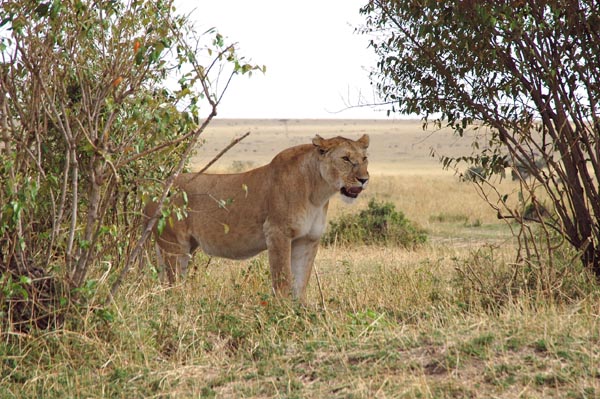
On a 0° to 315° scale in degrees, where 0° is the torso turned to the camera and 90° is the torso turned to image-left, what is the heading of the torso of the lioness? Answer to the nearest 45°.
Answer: approximately 315°

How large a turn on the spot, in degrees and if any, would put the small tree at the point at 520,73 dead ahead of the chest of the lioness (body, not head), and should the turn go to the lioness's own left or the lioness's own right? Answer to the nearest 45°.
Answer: approximately 45° to the lioness's own left

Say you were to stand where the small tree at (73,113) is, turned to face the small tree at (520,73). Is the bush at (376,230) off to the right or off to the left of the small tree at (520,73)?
left

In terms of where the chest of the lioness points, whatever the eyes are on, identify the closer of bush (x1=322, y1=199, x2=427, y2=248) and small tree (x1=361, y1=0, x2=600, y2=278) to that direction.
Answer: the small tree

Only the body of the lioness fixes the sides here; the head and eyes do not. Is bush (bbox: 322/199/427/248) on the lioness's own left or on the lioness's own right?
on the lioness's own left

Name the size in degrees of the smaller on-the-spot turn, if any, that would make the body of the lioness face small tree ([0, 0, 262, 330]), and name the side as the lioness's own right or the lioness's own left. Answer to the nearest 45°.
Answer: approximately 90° to the lioness's own right
